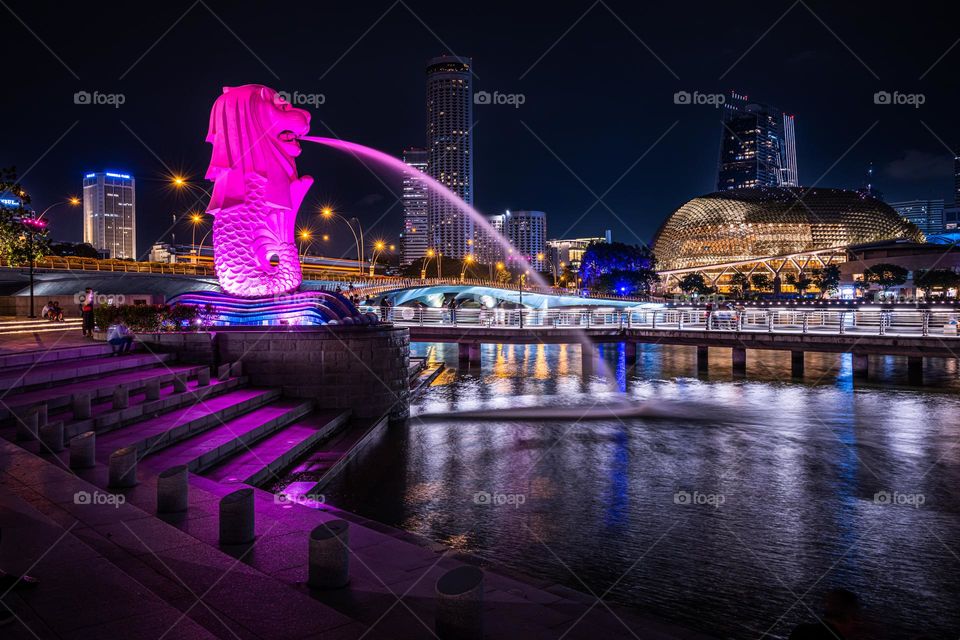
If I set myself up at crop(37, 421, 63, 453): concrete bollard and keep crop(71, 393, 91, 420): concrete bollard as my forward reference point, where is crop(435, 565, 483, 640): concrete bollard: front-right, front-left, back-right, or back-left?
back-right

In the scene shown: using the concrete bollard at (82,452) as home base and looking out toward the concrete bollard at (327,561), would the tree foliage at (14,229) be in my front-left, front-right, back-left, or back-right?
back-left

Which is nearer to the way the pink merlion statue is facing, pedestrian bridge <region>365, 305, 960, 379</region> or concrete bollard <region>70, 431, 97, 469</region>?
the pedestrian bridge

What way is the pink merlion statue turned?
to the viewer's right

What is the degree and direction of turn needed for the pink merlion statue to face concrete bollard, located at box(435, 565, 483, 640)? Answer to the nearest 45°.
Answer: approximately 90° to its right

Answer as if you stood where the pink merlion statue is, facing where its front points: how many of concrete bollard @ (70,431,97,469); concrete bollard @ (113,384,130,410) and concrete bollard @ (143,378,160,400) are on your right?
3

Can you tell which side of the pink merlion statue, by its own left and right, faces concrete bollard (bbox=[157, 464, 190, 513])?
right

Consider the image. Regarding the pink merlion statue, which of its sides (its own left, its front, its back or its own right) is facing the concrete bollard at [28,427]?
right

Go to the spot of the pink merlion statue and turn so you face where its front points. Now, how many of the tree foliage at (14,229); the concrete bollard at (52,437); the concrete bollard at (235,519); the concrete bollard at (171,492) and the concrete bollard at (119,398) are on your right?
4

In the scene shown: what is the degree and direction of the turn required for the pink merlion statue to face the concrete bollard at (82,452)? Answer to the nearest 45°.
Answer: approximately 90° to its right

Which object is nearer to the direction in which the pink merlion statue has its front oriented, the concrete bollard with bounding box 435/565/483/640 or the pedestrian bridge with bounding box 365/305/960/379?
the pedestrian bridge
